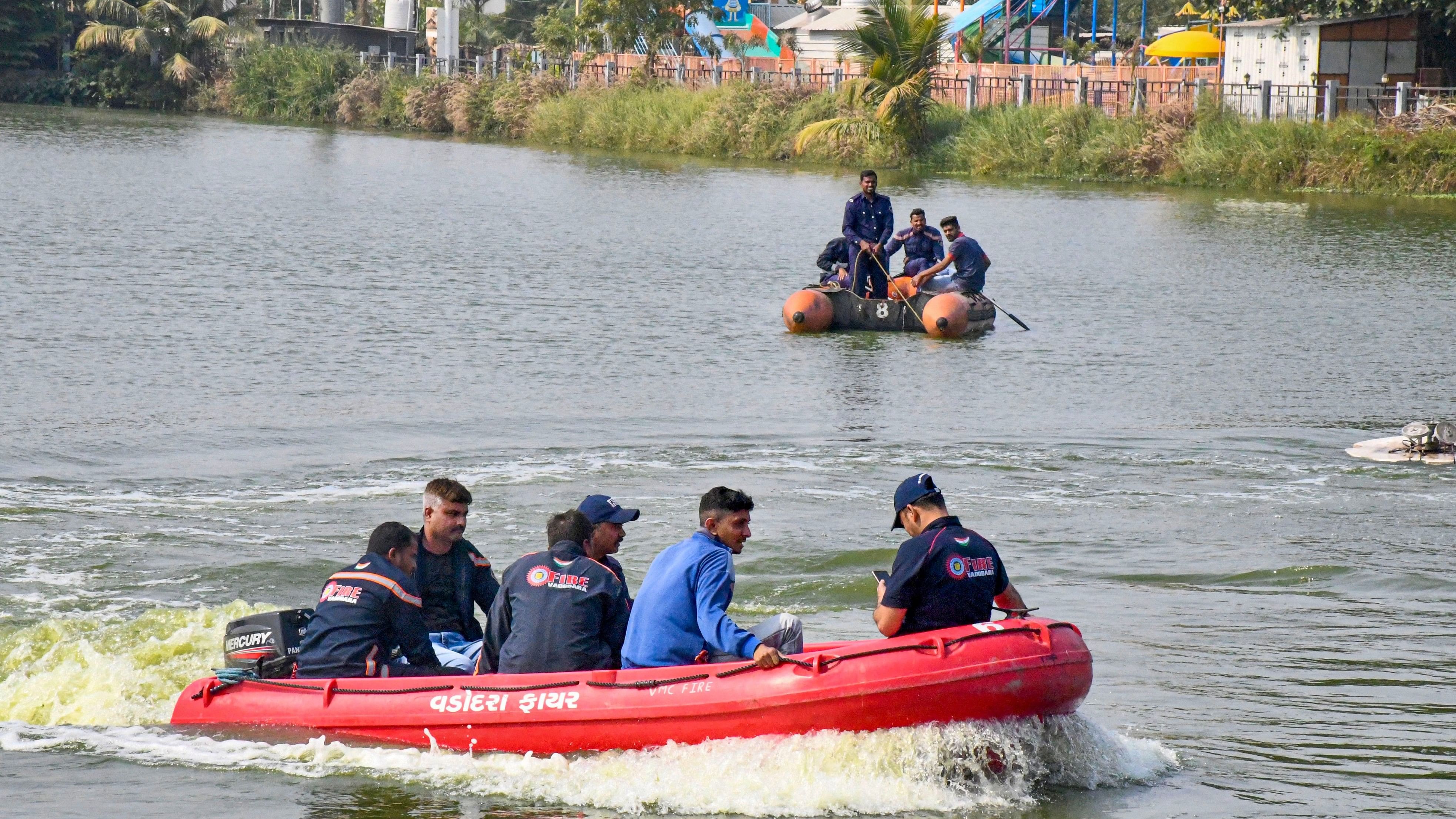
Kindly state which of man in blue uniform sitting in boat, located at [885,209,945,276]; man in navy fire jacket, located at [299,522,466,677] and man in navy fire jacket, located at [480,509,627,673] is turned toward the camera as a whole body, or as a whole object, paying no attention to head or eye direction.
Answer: the man in blue uniform sitting in boat

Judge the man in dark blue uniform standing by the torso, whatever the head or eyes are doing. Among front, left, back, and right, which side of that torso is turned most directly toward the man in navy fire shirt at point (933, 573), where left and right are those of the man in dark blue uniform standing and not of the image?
front

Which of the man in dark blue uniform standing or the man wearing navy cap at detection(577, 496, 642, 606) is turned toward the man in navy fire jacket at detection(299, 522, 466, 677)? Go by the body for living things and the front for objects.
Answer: the man in dark blue uniform standing

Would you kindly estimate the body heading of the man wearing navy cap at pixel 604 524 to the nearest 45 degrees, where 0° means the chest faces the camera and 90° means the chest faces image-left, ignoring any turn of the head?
approximately 270°

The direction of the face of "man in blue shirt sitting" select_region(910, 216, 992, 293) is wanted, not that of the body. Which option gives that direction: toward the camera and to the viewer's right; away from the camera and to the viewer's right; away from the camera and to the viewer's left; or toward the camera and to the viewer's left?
toward the camera and to the viewer's left

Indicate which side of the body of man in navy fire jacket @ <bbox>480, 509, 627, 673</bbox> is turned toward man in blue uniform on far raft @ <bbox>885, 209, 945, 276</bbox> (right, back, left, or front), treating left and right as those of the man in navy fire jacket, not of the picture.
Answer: front

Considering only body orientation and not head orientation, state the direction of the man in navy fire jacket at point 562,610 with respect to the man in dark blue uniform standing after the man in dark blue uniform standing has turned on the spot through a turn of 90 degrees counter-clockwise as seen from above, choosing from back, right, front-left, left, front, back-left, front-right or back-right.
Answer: right

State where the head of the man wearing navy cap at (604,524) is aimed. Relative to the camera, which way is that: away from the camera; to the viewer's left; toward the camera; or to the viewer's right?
to the viewer's right

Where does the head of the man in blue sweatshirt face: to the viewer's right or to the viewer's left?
to the viewer's right

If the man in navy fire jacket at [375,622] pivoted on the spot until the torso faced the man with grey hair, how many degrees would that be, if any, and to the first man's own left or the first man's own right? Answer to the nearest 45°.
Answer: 0° — they already face them

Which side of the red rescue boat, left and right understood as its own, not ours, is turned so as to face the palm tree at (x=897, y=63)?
left

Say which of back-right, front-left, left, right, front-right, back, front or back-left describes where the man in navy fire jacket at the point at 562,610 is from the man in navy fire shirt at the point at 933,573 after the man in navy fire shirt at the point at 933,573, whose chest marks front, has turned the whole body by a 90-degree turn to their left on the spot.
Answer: front-right

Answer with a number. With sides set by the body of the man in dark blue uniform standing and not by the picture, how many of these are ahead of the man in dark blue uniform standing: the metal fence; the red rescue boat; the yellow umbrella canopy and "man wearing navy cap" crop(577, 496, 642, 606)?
2

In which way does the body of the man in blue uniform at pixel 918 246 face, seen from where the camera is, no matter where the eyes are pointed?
toward the camera

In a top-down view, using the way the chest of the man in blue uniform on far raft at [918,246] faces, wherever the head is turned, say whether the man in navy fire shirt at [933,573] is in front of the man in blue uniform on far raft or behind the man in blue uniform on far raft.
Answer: in front

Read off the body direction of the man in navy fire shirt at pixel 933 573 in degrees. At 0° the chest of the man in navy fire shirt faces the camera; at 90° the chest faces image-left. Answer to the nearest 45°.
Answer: approximately 135°

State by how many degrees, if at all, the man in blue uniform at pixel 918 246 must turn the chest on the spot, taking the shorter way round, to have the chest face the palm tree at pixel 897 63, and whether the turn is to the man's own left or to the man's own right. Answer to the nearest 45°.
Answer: approximately 180°
